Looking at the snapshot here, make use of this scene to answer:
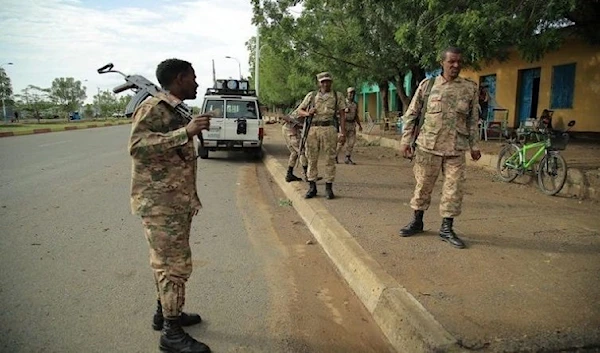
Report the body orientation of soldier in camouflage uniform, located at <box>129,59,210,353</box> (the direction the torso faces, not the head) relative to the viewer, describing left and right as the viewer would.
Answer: facing to the right of the viewer

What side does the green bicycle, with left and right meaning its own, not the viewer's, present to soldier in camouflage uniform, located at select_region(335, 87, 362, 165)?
back

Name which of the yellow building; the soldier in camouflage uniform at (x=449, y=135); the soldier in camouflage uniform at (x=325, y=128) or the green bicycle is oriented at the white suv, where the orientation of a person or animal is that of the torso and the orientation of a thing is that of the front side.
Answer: the yellow building

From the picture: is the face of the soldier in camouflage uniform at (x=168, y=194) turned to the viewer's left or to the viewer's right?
to the viewer's right

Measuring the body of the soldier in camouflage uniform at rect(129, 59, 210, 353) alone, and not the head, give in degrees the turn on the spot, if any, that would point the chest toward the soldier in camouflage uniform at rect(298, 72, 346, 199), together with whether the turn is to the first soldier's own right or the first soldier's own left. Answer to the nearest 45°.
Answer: approximately 45° to the first soldier's own left

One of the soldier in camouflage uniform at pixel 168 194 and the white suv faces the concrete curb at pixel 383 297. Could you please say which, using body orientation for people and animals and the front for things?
the soldier in camouflage uniform

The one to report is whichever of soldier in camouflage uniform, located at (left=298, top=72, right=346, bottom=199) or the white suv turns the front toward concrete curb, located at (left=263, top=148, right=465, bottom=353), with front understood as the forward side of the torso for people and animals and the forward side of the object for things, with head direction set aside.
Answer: the soldier in camouflage uniform

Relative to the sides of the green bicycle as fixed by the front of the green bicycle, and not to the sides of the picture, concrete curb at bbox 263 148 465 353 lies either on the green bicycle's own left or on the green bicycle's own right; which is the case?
on the green bicycle's own right

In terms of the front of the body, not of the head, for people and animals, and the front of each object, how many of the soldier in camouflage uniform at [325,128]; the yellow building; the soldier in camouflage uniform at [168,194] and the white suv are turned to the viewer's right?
1

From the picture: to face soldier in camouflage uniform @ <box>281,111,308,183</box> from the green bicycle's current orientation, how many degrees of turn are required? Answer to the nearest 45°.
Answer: approximately 135° to its right

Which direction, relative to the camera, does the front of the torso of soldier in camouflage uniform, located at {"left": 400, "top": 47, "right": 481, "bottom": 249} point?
toward the camera

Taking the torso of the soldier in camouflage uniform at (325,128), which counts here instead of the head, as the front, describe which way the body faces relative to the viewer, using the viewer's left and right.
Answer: facing the viewer
